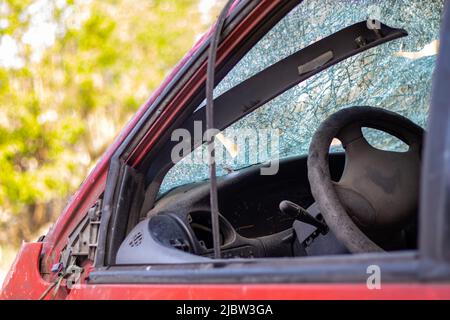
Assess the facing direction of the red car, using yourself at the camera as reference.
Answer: facing away from the viewer and to the left of the viewer
